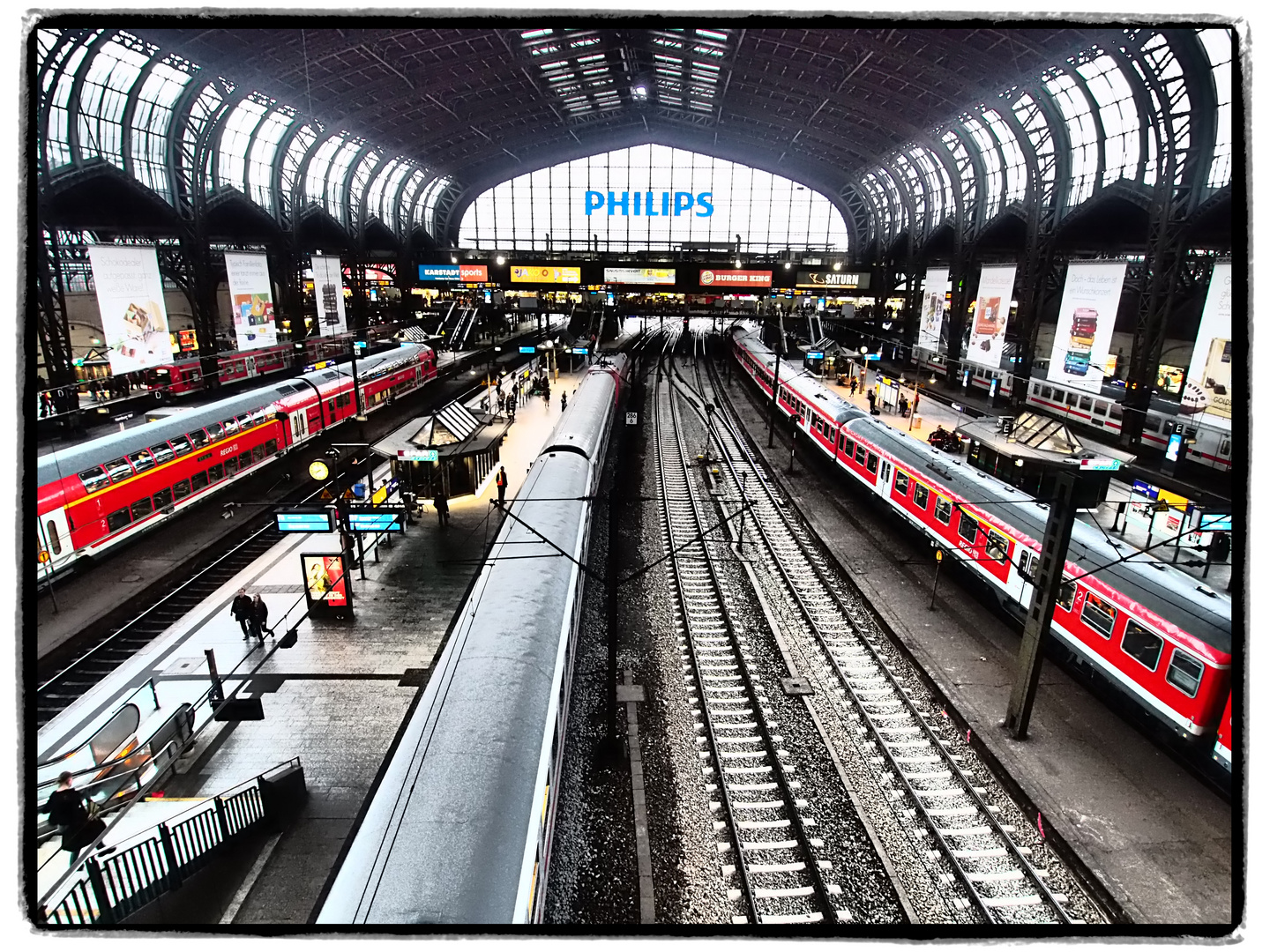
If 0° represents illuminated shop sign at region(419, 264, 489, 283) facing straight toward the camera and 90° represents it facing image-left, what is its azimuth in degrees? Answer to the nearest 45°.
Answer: approximately 0°

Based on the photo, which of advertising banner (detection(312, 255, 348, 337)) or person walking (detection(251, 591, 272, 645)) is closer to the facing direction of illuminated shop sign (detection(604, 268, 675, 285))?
the person walking

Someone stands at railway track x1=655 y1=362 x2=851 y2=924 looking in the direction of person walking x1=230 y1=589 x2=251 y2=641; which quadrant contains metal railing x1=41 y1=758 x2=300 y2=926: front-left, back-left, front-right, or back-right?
front-left

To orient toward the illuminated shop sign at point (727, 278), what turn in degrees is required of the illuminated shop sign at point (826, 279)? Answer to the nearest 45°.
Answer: approximately 45° to its right

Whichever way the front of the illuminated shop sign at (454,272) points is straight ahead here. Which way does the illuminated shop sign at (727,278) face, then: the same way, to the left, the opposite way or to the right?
the same way

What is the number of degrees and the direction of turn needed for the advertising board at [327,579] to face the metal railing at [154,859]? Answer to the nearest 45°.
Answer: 0° — it already faces it

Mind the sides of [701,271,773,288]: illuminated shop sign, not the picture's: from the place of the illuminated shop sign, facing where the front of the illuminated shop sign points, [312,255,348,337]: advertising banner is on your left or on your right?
on your right

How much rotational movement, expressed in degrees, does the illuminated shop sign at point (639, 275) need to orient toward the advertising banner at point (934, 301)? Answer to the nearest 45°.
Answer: approximately 90° to its left

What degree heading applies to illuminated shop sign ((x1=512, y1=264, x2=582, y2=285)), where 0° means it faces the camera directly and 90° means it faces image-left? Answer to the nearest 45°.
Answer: approximately 0°

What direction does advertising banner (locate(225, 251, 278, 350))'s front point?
toward the camera

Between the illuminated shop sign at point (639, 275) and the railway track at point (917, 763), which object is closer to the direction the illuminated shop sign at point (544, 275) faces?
the railway track

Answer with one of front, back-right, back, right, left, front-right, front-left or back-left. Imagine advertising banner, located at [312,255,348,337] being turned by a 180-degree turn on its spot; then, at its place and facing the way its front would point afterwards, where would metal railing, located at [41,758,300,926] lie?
back

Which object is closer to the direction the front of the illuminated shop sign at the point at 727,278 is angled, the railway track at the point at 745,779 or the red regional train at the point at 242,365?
the railway track

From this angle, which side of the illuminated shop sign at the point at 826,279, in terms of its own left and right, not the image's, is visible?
front

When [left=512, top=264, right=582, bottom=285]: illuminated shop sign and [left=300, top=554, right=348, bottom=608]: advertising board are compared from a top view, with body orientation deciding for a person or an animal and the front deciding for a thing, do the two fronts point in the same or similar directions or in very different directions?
same or similar directions

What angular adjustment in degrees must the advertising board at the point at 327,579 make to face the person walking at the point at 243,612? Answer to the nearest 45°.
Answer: approximately 90° to its right

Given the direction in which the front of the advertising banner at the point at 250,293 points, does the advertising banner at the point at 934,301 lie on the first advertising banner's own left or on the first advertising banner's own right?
on the first advertising banner's own left

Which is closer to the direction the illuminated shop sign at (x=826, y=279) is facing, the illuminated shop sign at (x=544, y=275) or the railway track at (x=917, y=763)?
the railway track

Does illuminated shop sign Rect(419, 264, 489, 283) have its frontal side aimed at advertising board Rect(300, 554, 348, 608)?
yes

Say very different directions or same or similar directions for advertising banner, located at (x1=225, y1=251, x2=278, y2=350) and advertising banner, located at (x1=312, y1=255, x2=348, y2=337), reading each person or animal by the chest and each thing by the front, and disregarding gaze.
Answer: same or similar directions
